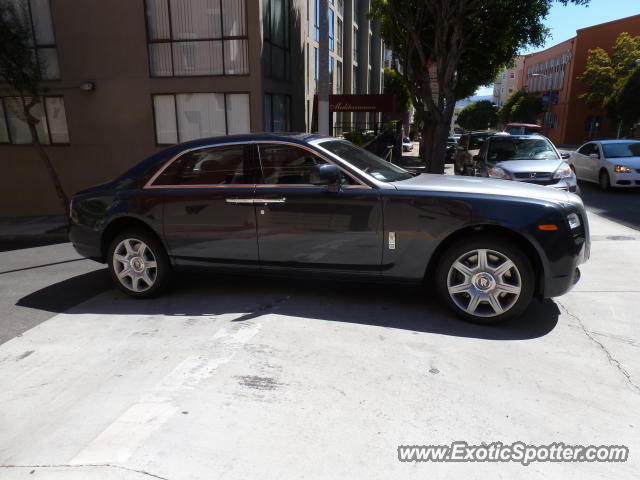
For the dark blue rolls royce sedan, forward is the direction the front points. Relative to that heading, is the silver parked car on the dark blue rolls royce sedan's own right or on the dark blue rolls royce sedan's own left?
on the dark blue rolls royce sedan's own left

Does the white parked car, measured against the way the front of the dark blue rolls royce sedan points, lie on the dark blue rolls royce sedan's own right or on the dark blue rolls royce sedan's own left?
on the dark blue rolls royce sedan's own left

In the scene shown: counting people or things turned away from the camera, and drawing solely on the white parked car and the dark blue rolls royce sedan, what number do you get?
0

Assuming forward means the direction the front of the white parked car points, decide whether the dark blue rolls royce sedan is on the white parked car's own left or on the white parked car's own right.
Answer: on the white parked car's own right

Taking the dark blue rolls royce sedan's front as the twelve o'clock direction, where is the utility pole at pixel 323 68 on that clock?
The utility pole is roughly at 9 o'clock from the dark blue rolls royce sedan.

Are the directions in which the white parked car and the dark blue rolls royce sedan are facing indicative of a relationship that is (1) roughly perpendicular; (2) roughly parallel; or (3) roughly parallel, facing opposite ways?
roughly perpendicular

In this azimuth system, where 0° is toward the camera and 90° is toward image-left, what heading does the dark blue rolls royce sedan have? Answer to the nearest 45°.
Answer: approximately 270°

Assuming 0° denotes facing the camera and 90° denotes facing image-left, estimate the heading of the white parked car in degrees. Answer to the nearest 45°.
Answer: approximately 315°

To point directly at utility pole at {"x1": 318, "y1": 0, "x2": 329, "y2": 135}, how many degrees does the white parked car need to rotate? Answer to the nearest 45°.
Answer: approximately 90° to its right
